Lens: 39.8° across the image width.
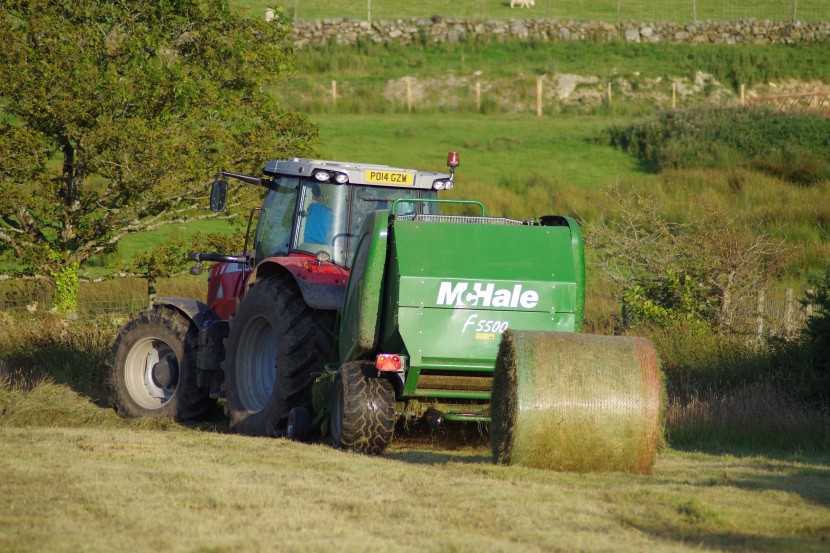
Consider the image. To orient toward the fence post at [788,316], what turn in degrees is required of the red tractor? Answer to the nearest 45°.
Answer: approximately 90° to its right

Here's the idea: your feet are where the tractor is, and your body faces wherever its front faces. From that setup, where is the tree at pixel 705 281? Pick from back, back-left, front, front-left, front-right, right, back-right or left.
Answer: right

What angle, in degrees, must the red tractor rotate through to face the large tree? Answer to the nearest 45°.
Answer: approximately 45° to its right

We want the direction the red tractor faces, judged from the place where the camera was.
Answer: facing away from the viewer and to the left of the viewer

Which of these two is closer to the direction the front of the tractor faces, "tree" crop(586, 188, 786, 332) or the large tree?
the large tree

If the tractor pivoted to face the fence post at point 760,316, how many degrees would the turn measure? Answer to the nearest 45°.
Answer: approximately 90° to its right

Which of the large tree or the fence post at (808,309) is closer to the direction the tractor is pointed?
the large tree

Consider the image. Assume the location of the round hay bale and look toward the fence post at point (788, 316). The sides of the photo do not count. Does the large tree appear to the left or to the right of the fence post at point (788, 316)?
left
